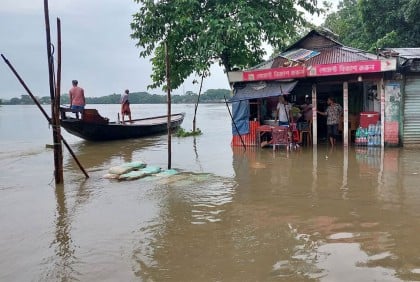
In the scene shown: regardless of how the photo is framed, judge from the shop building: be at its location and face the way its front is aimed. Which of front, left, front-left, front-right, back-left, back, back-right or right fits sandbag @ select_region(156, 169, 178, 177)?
front-right

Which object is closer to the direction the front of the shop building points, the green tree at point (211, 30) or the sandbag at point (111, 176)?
the sandbag

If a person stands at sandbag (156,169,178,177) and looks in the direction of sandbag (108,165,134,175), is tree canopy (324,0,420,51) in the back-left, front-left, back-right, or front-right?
back-right

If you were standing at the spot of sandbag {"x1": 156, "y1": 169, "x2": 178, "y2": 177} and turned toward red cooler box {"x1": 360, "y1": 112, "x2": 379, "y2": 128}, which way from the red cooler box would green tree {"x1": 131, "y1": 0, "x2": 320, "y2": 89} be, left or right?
left

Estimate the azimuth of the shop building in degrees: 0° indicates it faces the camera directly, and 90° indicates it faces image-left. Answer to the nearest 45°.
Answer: approximately 0°

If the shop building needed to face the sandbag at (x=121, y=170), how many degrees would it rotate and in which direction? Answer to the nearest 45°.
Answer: approximately 45° to its right

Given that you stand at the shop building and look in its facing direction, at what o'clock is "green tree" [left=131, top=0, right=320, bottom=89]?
The green tree is roughly at 4 o'clock from the shop building.

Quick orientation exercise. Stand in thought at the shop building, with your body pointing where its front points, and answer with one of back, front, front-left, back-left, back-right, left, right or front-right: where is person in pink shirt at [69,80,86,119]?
right

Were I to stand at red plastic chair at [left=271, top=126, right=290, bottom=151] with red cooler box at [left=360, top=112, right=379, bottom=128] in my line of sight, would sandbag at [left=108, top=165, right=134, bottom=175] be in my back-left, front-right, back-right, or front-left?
back-right

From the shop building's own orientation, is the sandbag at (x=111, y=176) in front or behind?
in front

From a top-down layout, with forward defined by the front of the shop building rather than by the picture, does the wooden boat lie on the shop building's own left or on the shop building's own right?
on the shop building's own right

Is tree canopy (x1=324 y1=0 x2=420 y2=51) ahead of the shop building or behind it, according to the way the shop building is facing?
behind
